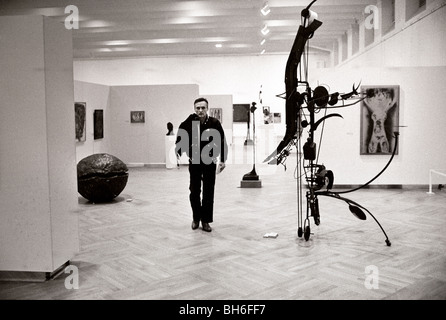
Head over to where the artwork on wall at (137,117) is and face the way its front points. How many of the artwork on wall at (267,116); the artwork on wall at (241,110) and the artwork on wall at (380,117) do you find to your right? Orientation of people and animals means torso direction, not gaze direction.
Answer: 0

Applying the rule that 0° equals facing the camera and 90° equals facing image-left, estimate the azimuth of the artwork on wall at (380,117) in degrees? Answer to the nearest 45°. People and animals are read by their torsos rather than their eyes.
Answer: approximately 0°

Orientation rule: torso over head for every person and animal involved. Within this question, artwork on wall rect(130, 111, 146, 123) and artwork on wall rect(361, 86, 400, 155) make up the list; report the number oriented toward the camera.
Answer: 2

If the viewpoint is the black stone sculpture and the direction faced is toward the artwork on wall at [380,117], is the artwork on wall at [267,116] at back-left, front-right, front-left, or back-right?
front-left

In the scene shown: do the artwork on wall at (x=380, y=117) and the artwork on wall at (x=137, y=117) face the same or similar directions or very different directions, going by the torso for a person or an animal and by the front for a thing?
same or similar directions

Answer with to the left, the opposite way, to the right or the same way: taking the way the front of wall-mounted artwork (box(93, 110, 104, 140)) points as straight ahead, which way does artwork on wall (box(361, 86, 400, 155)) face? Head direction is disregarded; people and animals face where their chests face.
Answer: to the right

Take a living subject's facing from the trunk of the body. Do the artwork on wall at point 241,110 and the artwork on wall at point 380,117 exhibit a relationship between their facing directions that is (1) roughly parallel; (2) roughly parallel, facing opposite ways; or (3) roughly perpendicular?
roughly parallel

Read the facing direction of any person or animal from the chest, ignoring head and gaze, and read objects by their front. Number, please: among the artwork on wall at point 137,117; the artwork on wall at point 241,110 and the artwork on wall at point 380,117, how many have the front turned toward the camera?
3

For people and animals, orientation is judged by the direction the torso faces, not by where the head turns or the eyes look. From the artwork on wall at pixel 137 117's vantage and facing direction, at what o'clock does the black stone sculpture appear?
The black stone sculpture is roughly at 12 o'clock from the artwork on wall.

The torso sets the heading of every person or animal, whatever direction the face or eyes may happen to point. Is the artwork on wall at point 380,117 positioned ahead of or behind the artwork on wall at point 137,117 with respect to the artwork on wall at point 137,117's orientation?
ahead

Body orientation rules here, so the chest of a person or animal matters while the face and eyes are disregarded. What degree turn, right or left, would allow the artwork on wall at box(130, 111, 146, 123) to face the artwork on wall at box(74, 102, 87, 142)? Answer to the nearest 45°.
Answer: approximately 45° to its right

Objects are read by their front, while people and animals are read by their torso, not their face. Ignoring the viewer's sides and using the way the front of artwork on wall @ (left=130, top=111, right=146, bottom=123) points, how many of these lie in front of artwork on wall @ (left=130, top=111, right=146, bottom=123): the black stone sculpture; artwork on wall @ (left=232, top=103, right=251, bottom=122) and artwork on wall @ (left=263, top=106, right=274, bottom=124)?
1

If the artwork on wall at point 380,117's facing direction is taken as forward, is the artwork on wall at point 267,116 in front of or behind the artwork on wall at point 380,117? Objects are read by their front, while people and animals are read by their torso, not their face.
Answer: behind

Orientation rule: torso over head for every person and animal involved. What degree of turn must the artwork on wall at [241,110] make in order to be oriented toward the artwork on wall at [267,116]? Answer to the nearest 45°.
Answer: approximately 90° to its left

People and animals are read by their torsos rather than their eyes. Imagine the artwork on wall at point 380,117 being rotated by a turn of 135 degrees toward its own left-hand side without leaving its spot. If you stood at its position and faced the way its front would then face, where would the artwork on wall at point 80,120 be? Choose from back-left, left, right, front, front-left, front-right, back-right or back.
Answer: back-left

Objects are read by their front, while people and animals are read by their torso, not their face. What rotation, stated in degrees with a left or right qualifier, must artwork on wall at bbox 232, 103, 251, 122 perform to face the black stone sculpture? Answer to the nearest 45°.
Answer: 0° — it already faces it

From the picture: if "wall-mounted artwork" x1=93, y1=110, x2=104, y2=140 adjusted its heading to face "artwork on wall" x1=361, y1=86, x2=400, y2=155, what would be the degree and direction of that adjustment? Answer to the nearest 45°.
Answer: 0° — it already faces it

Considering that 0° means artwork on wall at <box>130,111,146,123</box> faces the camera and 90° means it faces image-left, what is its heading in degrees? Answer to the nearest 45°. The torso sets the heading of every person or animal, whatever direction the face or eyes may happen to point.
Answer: approximately 0°

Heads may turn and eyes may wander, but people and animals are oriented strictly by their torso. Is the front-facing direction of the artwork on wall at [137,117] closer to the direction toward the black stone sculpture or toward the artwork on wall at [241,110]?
the black stone sculpture

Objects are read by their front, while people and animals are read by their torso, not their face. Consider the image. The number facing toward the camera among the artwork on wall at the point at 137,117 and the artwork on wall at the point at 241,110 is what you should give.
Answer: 2
